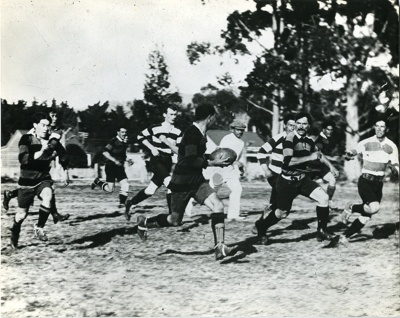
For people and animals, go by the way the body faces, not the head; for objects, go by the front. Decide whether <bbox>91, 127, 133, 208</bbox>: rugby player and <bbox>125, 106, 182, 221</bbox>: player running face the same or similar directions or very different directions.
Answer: same or similar directions

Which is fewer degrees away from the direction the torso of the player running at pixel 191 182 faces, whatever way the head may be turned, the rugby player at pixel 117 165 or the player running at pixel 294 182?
the player running

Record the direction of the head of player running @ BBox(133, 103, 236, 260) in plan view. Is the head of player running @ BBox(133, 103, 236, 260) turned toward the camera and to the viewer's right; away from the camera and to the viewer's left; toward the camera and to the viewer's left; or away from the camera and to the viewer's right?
away from the camera and to the viewer's right

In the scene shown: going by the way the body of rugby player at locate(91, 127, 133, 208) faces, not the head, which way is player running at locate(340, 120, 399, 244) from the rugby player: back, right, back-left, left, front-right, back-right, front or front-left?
front-left

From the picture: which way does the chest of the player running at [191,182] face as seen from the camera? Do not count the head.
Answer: to the viewer's right

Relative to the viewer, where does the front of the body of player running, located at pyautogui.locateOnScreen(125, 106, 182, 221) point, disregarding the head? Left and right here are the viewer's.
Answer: facing the viewer and to the right of the viewer

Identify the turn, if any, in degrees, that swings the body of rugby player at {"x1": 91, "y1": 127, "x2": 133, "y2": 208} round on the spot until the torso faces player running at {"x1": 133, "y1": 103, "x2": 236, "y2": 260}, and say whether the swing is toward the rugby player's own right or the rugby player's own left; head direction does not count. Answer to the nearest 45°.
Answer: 0° — they already face them

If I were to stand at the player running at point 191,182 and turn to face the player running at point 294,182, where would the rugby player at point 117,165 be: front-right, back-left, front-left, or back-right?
back-left

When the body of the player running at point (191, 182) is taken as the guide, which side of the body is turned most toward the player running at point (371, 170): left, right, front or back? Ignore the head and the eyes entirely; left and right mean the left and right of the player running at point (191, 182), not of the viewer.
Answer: front
